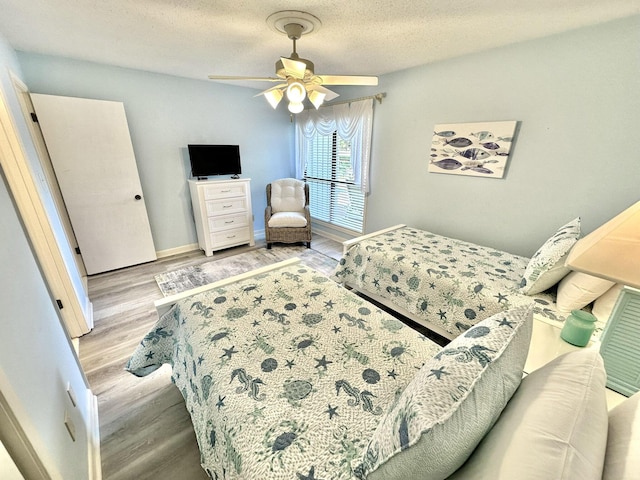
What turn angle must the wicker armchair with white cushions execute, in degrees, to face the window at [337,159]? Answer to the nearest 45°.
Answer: approximately 90° to its left

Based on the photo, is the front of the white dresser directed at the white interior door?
no

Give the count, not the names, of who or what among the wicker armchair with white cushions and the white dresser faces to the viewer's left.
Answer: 0

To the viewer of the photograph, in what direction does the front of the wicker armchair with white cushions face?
facing the viewer

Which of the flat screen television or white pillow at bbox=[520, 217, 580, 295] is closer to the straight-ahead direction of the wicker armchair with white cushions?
the white pillow

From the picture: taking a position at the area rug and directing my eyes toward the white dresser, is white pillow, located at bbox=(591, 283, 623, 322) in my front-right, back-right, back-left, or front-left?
back-right

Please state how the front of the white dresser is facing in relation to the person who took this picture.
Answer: facing the viewer and to the right of the viewer

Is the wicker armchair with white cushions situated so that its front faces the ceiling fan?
yes

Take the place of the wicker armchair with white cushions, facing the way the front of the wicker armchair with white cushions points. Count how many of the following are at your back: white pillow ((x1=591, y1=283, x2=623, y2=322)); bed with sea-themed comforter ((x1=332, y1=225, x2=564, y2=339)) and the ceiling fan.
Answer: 0
